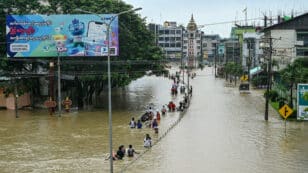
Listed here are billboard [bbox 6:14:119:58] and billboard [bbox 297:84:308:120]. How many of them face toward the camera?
2

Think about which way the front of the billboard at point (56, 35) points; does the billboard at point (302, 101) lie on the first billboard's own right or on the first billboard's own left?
on the first billboard's own left

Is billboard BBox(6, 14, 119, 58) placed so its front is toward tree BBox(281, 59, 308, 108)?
no

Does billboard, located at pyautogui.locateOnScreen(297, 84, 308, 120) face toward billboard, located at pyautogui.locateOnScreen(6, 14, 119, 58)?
no

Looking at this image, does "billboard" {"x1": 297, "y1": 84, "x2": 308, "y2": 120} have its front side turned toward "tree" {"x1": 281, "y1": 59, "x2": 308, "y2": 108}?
no

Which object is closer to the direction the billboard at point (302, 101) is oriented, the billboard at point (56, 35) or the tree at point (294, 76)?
the billboard

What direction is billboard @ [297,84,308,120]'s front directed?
toward the camera

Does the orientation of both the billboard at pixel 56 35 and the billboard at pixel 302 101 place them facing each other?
no
